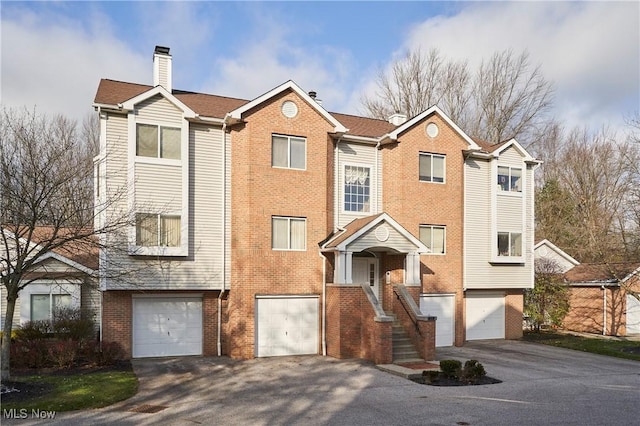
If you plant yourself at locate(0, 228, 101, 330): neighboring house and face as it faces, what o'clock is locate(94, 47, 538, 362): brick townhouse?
The brick townhouse is roughly at 10 o'clock from the neighboring house.

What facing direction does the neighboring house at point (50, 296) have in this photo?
toward the camera

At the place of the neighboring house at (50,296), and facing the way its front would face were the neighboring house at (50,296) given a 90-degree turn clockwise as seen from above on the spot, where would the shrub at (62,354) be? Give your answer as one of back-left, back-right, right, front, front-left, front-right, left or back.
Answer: left

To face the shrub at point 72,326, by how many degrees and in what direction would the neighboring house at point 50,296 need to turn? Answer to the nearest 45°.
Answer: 0° — it already faces it

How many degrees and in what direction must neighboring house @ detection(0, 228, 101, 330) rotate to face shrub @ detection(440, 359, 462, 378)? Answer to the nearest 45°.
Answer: approximately 45° to its left

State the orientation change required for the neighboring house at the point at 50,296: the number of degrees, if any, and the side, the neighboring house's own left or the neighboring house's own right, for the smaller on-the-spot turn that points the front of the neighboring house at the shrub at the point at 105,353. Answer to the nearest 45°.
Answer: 0° — it already faces it

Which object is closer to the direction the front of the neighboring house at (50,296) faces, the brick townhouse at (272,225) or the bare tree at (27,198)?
the bare tree

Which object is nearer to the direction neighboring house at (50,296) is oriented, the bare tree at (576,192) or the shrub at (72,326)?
the shrub

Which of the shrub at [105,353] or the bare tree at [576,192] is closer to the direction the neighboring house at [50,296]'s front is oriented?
the shrub

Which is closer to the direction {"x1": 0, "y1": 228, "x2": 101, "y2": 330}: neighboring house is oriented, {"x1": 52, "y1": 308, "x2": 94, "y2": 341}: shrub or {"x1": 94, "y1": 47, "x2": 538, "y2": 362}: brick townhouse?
the shrub

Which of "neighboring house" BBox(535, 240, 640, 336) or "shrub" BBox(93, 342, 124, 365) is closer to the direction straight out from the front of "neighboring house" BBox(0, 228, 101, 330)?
the shrub

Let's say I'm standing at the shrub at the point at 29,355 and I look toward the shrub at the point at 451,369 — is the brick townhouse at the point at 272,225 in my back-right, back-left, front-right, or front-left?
front-left

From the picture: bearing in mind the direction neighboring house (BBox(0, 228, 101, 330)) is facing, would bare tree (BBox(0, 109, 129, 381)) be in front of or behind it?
in front

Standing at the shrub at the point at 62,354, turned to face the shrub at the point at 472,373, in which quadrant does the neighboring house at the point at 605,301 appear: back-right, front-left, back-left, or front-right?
front-left
